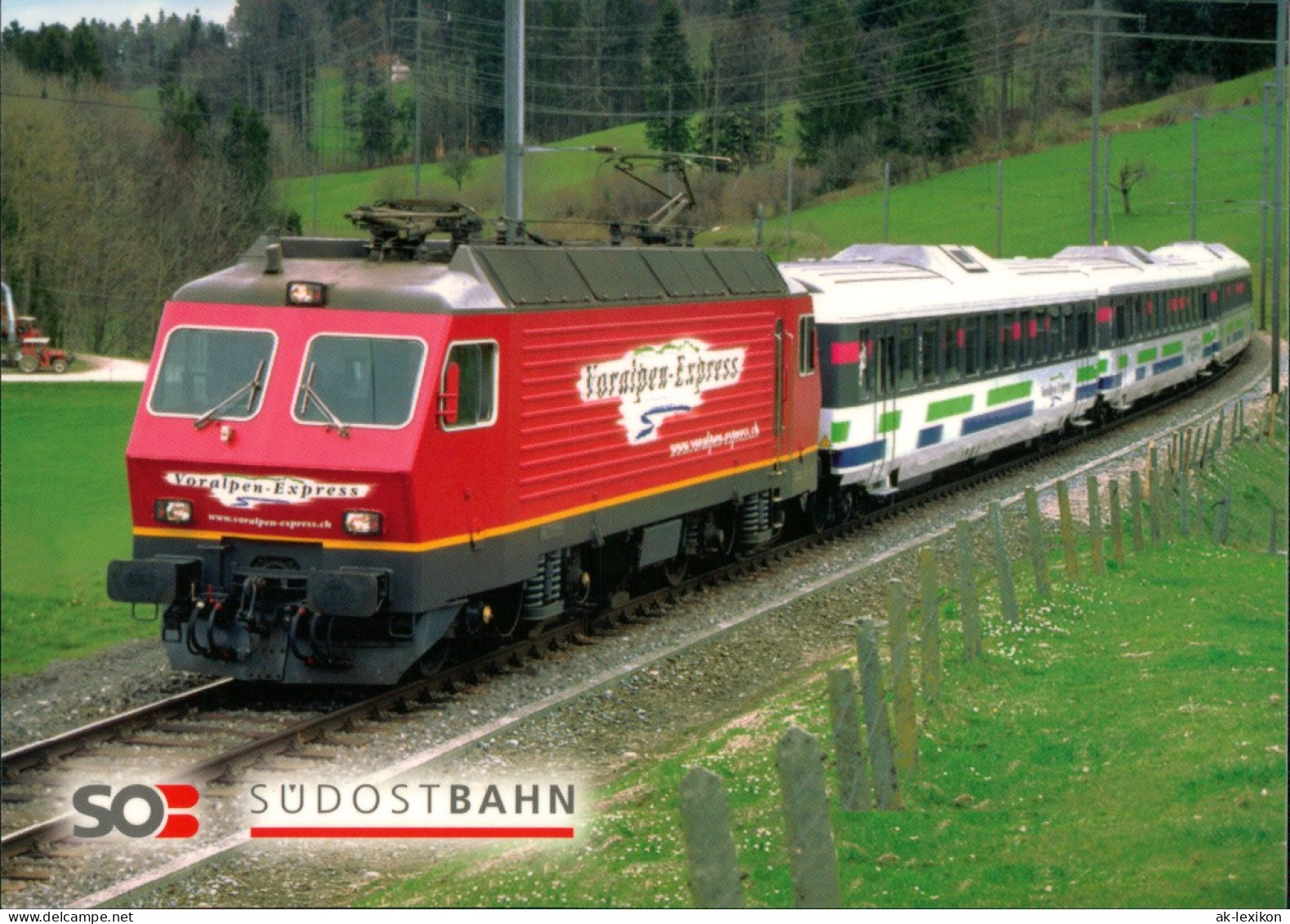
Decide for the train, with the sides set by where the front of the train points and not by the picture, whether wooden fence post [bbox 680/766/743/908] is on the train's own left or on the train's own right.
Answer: on the train's own left

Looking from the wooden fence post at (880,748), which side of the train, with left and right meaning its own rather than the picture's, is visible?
left

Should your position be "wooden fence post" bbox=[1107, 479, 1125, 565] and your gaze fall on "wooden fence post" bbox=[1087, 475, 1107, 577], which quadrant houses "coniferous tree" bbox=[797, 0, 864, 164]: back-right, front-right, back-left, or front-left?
back-right

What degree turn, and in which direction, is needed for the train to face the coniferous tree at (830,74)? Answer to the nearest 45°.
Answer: approximately 135° to its right

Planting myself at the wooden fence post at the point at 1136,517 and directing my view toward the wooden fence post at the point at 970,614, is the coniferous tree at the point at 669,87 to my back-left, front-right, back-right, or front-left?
back-right
